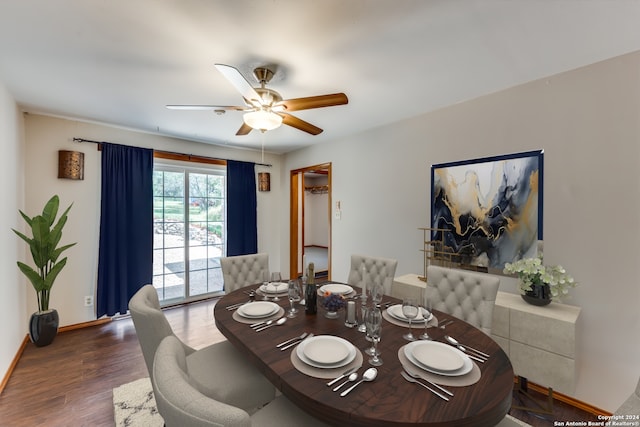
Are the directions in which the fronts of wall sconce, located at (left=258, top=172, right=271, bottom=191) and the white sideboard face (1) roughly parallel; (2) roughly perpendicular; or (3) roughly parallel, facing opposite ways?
roughly perpendicular

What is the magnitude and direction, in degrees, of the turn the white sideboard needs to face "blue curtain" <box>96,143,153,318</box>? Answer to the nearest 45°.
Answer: approximately 45° to its right

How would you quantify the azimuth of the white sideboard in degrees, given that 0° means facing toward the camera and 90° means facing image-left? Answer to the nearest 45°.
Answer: approximately 45°

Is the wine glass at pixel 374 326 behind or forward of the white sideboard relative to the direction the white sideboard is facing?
forward

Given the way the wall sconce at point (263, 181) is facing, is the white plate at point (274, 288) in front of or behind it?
in front

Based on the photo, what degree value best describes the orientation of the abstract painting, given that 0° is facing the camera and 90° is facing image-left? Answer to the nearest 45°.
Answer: approximately 45°

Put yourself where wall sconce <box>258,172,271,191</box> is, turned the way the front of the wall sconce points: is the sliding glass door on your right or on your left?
on your right

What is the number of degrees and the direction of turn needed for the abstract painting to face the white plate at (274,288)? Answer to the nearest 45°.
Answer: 0° — it already faces it

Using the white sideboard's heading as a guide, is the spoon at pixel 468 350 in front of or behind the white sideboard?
in front
